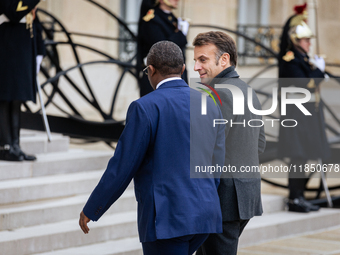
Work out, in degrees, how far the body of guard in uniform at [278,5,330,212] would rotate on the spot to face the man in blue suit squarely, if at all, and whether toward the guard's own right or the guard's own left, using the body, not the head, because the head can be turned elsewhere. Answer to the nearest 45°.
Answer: approximately 90° to the guard's own right

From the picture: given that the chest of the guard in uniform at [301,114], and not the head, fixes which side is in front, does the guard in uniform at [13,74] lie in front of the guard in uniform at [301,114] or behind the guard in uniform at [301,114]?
behind
